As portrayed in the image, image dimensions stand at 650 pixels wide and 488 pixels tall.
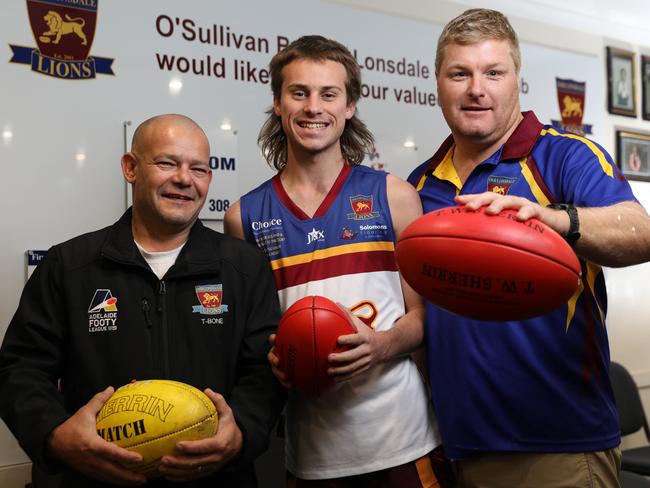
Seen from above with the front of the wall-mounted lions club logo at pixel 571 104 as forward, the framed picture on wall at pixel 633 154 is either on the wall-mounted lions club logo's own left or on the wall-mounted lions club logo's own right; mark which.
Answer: on the wall-mounted lions club logo's own left

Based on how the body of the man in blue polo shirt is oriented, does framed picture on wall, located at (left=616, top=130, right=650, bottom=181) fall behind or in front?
behind

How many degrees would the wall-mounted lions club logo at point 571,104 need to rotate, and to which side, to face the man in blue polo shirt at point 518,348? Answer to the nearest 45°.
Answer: approximately 45° to its right

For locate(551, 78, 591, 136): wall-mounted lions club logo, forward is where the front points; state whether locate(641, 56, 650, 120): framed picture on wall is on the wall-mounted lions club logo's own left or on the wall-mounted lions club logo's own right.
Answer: on the wall-mounted lions club logo's own left

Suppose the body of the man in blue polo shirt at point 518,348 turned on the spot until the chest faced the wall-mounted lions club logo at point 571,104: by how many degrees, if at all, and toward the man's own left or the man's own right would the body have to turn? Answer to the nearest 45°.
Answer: approximately 135° to the man's own right

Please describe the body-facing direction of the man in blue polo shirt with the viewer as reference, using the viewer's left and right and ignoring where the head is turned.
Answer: facing the viewer and to the left of the viewer

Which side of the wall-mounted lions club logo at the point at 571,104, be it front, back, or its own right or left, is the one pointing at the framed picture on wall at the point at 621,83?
left

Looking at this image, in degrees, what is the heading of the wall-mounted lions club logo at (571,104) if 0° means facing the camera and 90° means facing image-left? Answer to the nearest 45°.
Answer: approximately 315°
